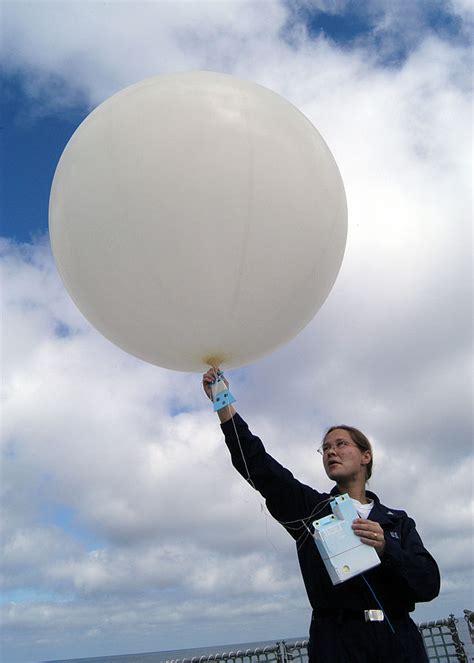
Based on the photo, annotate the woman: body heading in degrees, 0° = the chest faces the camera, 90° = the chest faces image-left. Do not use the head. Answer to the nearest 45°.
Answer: approximately 0°
